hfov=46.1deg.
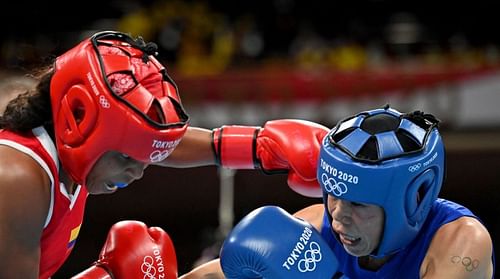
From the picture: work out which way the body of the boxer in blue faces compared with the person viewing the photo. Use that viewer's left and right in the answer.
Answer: facing the viewer and to the left of the viewer

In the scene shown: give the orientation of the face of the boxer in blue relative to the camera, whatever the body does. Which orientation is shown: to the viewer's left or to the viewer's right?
to the viewer's left

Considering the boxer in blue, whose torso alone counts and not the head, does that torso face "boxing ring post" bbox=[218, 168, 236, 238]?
no
